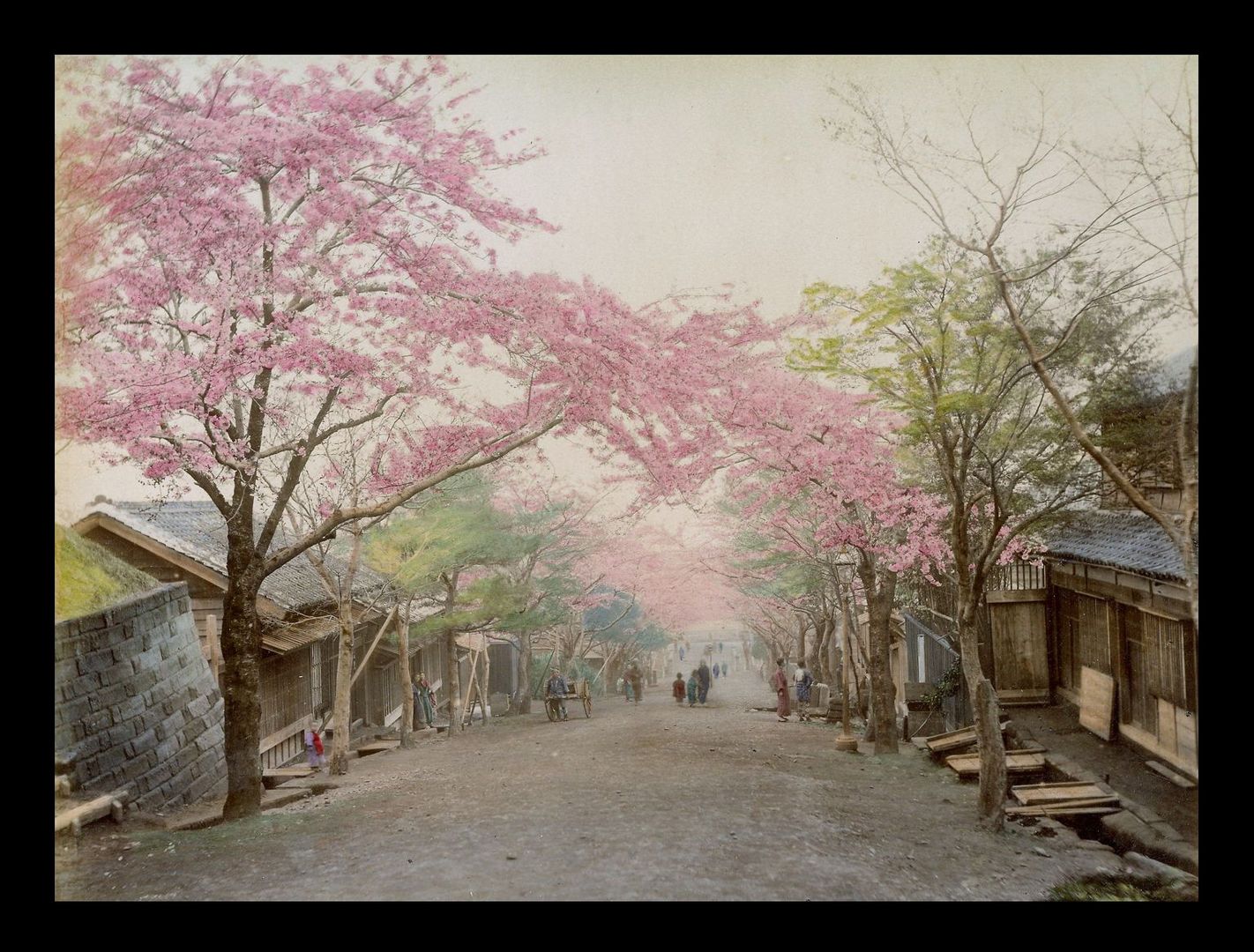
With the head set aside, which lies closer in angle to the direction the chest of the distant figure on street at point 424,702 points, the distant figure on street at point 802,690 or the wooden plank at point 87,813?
the wooden plank

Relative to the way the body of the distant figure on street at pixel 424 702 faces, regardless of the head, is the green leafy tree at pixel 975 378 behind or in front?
in front

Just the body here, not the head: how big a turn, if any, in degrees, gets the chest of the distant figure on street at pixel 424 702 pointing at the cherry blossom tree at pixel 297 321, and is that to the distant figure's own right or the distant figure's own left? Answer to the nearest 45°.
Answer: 0° — they already face it

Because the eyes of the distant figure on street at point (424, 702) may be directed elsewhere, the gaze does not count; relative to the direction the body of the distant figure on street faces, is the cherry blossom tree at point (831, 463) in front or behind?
in front

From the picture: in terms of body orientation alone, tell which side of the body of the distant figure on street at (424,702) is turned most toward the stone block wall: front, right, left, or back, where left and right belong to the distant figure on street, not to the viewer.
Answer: front

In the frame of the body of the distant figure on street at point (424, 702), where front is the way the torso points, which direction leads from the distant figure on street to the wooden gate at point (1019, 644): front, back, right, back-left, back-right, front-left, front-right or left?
front-left

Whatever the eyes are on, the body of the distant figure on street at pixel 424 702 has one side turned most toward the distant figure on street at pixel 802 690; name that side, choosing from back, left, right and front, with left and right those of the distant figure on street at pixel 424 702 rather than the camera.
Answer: left

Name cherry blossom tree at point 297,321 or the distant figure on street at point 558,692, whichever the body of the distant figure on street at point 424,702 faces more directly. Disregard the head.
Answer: the cherry blossom tree

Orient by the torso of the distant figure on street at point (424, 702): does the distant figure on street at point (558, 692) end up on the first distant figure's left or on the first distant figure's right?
on the first distant figure's left

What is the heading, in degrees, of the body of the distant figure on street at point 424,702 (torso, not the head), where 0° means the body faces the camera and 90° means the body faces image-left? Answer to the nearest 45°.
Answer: approximately 0°
